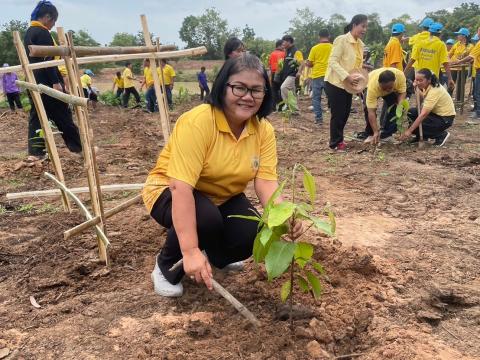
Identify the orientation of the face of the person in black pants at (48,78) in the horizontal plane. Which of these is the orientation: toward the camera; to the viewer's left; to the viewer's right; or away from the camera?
to the viewer's right

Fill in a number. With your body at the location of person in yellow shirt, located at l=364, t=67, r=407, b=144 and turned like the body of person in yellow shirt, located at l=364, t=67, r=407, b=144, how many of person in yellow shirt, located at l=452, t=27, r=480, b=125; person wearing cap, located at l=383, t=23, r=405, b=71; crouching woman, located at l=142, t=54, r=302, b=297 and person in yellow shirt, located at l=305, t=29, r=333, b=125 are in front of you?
1

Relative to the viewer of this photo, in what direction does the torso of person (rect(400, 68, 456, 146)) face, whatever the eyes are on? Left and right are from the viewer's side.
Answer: facing to the left of the viewer

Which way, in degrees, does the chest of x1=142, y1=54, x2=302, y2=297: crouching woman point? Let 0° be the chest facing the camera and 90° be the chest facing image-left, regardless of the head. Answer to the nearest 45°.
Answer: approximately 315°

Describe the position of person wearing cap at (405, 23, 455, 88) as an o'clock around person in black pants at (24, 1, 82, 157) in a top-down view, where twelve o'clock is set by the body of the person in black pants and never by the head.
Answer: The person wearing cap is roughly at 12 o'clock from the person in black pants.

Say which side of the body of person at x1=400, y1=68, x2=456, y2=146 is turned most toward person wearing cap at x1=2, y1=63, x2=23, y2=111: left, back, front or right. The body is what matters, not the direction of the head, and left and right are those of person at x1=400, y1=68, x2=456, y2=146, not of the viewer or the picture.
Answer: front

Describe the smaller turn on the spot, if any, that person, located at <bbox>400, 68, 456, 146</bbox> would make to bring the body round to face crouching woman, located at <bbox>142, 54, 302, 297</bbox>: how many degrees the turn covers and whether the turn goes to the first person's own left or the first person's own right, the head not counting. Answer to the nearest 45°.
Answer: approximately 90° to the first person's own left

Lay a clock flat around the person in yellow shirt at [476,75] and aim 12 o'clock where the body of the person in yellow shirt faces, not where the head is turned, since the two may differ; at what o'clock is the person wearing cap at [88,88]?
The person wearing cap is roughly at 12 o'clock from the person in yellow shirt.

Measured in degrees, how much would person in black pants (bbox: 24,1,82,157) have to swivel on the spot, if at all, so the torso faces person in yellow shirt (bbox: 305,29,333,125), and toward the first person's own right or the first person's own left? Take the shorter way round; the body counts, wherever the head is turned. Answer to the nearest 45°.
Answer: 0° — they already face them

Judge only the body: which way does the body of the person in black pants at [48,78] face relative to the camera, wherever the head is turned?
to the viewer's right
